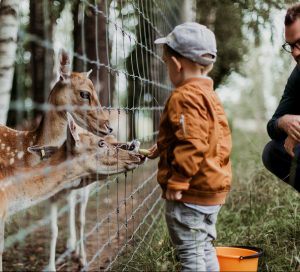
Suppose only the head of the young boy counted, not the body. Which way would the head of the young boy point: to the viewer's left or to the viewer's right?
to the viewer's left

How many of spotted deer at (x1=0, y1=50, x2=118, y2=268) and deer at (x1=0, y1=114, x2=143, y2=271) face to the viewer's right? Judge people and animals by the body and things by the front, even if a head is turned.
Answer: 2

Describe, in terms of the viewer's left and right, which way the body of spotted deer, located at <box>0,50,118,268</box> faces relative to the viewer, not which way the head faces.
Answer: facing to the right of the viewer

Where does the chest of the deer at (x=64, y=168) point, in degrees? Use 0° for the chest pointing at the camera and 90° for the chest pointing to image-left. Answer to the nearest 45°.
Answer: approximately 270°

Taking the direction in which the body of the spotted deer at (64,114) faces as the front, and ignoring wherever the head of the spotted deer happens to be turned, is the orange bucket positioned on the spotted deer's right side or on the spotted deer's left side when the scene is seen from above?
on the spotted deer's right side

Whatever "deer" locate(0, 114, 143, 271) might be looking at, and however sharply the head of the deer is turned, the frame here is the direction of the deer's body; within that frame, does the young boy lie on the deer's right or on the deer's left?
on the deer's right
